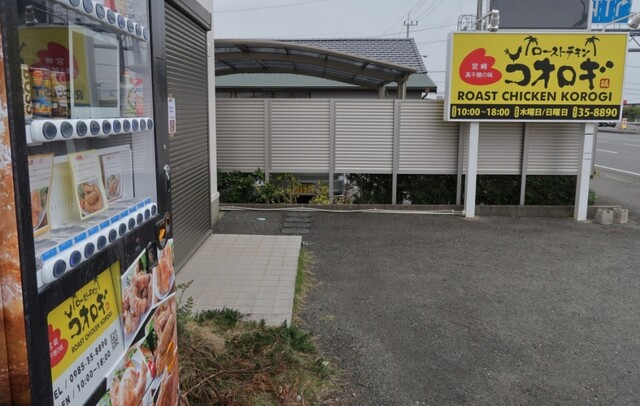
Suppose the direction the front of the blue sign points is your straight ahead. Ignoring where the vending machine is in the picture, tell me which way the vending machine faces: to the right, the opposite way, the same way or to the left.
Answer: to the left

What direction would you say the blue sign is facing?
toward the camera

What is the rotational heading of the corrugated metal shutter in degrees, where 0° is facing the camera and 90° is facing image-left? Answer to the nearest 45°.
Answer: approximately 270°

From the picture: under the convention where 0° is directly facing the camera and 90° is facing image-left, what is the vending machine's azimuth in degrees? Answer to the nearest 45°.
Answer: approximately 315°

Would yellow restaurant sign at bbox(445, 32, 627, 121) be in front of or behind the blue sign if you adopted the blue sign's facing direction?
in front

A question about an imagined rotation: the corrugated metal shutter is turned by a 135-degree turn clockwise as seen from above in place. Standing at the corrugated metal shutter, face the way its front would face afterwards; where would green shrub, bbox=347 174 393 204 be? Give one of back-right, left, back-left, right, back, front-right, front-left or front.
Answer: back

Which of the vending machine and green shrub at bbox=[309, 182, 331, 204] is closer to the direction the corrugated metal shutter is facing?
the green shrub

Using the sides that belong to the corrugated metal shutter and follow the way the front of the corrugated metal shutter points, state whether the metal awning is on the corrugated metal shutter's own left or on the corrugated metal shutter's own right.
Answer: on the corrugated metal shutter's own left

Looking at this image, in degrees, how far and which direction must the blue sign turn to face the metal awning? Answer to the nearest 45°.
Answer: approximately 45° to its right

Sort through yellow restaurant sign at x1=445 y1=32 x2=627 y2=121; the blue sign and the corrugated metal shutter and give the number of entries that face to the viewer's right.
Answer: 1

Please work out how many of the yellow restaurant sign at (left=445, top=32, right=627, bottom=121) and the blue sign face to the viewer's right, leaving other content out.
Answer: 0

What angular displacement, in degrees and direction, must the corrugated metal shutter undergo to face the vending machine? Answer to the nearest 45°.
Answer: approximately 90° to its right

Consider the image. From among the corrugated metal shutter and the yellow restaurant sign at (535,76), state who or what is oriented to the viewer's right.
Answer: the corrugated metal shutter

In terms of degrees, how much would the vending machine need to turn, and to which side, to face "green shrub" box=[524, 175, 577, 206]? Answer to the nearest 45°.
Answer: approximately 90° to its left

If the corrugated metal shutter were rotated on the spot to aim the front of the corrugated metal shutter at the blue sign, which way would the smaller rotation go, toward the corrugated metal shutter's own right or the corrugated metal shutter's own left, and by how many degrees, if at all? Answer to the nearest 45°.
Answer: approximately 45° to the corrugated metal shutter's own left

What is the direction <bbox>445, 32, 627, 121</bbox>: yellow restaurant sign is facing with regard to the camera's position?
facing the viewer

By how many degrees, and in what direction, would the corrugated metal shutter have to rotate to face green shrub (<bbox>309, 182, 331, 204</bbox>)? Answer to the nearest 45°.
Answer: approximately 45° to its left
